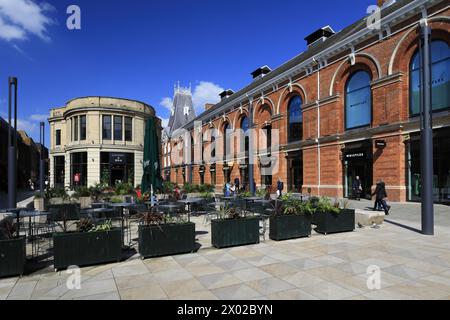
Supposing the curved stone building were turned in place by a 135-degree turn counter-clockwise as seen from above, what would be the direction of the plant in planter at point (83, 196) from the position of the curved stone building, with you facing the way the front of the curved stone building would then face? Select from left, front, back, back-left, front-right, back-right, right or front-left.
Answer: back-right

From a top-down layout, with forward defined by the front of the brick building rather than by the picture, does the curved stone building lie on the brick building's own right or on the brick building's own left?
on the brick building's own right

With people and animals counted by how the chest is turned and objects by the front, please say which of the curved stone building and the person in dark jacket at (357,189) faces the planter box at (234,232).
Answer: the curved stone building

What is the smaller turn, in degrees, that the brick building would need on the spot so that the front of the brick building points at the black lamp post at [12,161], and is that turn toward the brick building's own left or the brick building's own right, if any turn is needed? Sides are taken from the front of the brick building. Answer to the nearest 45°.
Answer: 0° — it already faces it

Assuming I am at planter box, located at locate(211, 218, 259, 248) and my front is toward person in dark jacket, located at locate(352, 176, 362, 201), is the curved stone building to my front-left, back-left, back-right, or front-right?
front-left

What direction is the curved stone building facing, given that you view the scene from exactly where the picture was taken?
facing the viewer

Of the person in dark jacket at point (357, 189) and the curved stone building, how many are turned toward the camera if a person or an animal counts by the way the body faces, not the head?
1

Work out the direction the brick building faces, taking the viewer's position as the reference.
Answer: facing the viewer and to the left of the viewer

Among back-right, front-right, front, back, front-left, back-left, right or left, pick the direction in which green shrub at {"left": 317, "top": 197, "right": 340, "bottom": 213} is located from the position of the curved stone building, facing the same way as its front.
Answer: front

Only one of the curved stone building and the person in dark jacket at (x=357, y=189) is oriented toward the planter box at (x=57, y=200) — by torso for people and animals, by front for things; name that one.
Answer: the curved stone building
